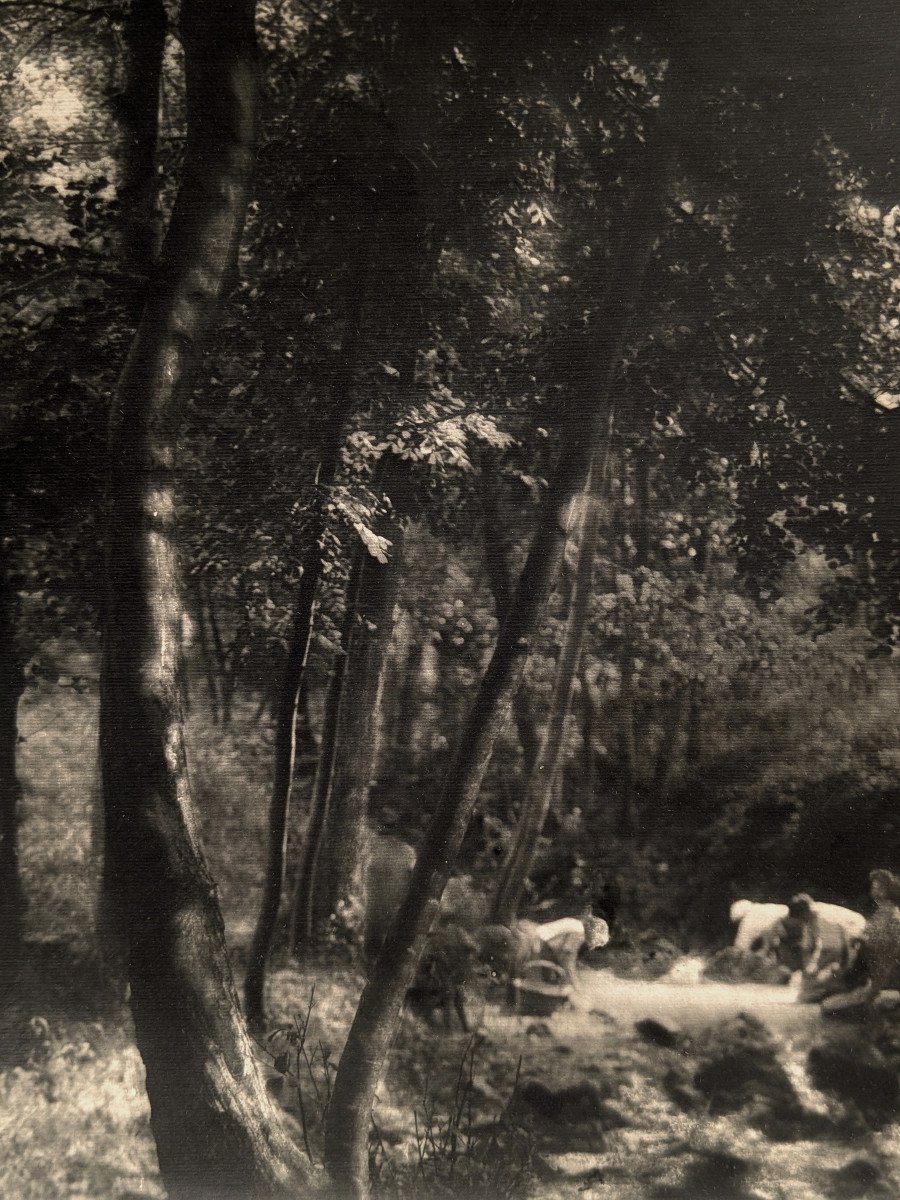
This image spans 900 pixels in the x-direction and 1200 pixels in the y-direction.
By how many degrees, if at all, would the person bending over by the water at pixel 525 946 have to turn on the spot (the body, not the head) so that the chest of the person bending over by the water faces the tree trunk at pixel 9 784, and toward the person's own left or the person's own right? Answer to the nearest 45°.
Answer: approximately 180°

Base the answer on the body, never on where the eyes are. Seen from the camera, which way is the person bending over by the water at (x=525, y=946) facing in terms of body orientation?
to the viewer's right
